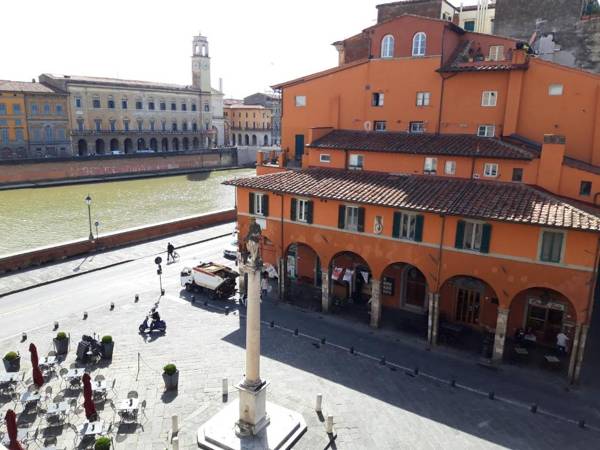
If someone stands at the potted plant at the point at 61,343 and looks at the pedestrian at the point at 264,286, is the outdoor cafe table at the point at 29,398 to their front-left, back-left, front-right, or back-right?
back-right

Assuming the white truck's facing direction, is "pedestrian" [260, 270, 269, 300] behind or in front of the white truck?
behind

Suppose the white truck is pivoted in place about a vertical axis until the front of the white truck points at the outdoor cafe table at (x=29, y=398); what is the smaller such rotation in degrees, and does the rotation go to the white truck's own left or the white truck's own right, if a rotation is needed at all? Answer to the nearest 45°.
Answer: approximately 90° to the white truck's own left

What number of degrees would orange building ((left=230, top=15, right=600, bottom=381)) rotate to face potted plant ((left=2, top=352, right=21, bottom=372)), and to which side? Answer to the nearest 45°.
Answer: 0° — it already faces it

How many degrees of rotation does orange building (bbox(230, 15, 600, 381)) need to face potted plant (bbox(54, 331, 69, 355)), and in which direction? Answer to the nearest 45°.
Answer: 0° — it already faces it

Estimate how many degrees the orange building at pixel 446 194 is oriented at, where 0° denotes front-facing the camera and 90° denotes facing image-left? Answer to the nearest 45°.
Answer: approximately 45°

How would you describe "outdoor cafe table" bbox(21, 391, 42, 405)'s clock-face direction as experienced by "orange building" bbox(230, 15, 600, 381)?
The outdoor cafe table is roughly at 12 o'clock from the orange building.

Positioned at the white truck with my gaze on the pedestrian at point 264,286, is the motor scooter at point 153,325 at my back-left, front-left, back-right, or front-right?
back-right

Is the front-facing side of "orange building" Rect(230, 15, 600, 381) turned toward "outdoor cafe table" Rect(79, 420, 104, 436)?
yes

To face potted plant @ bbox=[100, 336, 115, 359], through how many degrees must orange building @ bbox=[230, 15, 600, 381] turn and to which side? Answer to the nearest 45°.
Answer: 0° — it already faces it

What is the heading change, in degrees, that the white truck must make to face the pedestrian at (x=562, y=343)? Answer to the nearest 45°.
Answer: approximately 180°

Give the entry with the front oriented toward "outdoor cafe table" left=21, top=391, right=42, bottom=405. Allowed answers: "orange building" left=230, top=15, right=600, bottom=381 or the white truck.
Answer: the orange building

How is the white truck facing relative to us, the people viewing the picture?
facing away from the viewer and to the left of the viewer
